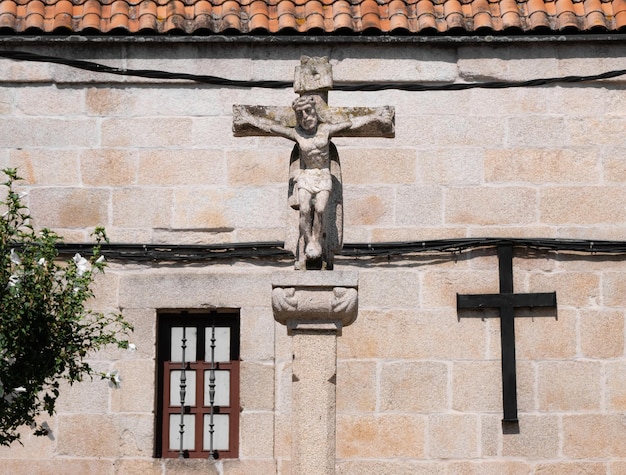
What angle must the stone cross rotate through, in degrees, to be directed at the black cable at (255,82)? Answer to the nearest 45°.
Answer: approximately 180°

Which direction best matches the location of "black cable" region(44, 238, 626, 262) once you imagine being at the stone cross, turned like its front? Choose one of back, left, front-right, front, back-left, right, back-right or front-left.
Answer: back

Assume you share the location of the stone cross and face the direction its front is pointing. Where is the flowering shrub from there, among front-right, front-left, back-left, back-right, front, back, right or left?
right

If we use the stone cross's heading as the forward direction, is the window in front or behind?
behind

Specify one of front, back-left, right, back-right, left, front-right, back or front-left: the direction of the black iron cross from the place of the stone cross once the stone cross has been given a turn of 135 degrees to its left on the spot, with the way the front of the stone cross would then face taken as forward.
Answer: front

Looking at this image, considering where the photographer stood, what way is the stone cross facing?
facing the viewer

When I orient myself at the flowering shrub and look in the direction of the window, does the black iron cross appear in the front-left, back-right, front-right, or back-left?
front-right
